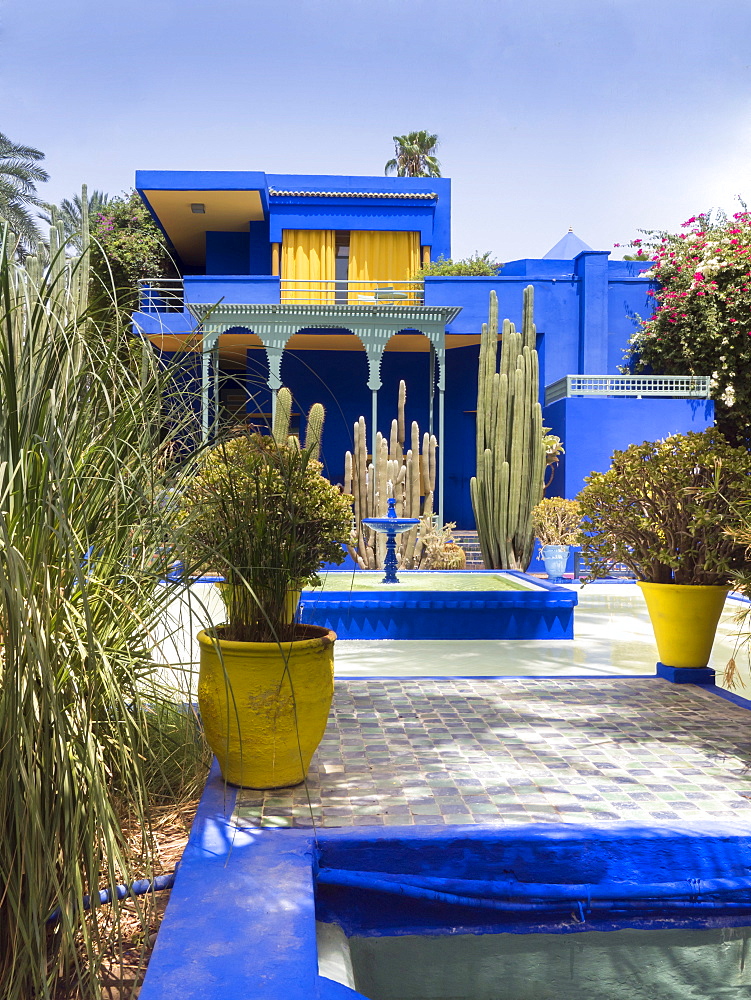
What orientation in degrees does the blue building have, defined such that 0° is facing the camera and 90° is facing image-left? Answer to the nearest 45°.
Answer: approximately 0°

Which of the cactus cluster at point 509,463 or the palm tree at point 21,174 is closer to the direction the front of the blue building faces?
the cactus cluster

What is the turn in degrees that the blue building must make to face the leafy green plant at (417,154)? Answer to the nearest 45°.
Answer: approximately 180°

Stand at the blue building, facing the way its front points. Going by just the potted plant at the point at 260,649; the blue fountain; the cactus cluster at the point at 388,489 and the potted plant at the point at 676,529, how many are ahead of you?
4

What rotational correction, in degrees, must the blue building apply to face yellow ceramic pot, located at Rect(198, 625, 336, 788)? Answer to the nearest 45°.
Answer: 0° — it already faces it

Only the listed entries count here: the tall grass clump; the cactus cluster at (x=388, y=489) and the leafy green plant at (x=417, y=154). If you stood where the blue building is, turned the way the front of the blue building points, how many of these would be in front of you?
2

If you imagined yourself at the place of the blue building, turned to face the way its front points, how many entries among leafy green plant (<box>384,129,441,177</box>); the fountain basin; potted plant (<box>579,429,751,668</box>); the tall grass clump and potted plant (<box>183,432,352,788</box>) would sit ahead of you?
4

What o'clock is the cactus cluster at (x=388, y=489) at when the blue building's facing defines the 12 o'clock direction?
The cactus cluster is roughly at 12 o'clock from the blue building.

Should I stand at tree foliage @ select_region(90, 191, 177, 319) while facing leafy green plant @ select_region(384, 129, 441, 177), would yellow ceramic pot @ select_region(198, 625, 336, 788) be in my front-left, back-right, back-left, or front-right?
back-right

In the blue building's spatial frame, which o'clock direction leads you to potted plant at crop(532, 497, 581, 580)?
The potted plant is roughly at 11 o'clock from the blue building.

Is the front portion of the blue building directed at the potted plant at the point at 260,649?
yes

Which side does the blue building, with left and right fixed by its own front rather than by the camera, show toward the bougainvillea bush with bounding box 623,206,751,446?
left
